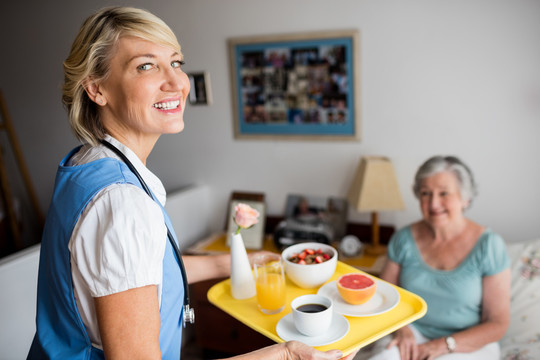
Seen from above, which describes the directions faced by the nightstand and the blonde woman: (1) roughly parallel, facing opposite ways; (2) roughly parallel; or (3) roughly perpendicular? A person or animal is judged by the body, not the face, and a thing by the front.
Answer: roughly perpendicular

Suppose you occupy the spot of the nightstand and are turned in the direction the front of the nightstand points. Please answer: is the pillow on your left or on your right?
on your left

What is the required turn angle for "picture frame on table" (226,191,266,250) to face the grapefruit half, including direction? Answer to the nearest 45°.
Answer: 0° — it already faces it

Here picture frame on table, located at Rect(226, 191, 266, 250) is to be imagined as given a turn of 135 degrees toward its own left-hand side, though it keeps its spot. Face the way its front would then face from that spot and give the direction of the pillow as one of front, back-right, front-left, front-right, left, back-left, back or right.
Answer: right

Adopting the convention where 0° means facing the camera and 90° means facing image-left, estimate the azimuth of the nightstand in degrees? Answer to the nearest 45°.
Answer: approximately 0°

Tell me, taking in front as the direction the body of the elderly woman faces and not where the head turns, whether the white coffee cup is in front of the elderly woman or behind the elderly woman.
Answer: in front

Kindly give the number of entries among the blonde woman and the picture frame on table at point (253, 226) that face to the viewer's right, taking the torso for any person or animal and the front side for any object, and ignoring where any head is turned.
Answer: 1

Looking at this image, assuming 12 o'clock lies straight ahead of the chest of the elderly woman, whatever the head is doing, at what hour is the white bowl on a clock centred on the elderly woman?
The white bowl is roughly at 12 o'clock from the elderly woman.

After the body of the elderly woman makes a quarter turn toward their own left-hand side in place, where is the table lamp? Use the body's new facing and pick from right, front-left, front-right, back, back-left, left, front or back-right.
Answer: back

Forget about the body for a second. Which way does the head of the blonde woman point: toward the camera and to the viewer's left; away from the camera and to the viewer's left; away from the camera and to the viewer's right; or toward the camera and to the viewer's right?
toward the camera and to the viewer's right

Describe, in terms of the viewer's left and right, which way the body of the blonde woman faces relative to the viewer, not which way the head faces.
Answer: facing to the right of the viewer
